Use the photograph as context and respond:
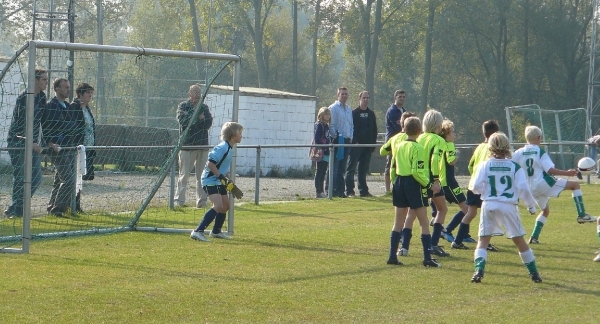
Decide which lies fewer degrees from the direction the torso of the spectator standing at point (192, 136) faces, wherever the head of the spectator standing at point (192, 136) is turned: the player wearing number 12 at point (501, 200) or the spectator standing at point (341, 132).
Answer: the player wearing number 12

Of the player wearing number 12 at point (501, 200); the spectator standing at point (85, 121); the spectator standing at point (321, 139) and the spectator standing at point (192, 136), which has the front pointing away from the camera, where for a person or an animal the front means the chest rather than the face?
the player wearing number 12

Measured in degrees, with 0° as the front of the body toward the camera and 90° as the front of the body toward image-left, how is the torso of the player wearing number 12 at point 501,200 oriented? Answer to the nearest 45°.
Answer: approximately 180°

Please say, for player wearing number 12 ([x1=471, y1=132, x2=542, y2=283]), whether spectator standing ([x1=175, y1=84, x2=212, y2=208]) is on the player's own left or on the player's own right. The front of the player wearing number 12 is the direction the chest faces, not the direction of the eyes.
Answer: on the player's own left

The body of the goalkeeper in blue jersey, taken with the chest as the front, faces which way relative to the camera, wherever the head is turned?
to the viewer's right

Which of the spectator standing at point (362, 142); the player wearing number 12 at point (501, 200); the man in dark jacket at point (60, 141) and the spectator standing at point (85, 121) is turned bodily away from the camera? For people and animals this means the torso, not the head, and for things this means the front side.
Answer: the player wearing number 12

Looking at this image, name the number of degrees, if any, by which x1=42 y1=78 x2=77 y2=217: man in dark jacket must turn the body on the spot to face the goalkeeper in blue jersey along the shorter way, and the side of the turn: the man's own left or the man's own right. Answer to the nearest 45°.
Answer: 0° — they already face them

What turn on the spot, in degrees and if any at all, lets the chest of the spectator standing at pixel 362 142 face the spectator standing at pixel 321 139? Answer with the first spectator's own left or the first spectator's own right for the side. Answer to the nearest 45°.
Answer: approximately 45° to the first spectator's own right

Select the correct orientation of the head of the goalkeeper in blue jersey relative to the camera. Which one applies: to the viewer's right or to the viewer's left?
to the viewer's right

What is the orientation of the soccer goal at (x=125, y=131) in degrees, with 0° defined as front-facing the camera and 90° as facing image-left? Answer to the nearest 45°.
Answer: approximately 315°

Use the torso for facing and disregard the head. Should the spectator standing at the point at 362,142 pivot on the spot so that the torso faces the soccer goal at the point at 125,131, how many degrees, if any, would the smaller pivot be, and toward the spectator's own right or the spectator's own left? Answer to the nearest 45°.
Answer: approximately 45° to the spectator's own right
